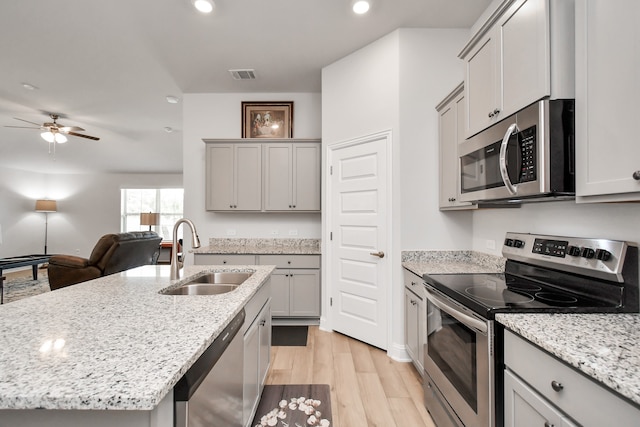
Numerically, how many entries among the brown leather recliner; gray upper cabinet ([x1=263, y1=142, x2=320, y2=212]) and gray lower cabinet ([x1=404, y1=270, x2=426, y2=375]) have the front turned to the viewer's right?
0

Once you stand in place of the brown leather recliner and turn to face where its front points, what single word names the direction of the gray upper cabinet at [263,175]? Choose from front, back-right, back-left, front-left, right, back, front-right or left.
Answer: back

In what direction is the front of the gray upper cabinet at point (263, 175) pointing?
toward the camera

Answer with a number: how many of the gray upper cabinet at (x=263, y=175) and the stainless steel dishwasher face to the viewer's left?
0

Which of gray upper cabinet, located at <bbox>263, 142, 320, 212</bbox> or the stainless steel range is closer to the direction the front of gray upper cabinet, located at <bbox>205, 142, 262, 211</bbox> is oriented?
the stainless steel range

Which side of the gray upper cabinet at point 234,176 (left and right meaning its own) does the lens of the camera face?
front

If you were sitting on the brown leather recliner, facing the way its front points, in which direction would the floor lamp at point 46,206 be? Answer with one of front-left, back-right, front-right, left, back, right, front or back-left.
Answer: front-right

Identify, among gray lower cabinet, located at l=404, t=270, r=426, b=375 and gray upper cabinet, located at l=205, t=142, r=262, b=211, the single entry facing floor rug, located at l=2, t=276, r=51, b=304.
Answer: the gray lower cabinet

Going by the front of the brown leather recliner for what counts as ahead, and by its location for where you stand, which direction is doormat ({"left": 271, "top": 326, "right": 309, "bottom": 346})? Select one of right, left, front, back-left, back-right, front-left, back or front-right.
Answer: back

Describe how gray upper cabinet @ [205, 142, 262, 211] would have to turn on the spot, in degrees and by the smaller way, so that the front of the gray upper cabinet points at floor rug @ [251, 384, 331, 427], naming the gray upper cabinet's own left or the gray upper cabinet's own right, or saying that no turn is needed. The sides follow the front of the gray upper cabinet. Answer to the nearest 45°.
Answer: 0° — it already faces it

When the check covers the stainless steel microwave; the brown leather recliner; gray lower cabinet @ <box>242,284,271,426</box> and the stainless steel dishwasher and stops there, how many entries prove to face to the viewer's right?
2

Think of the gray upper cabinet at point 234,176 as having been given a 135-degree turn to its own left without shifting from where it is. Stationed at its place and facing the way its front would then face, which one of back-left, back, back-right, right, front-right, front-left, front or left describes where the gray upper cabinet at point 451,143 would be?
right

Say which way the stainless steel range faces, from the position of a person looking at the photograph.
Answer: facing the viewer and to the left of the viewer

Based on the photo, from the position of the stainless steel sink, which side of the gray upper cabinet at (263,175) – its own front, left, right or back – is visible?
front

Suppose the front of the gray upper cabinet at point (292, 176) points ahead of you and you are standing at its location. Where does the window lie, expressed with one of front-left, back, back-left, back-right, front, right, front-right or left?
back-right

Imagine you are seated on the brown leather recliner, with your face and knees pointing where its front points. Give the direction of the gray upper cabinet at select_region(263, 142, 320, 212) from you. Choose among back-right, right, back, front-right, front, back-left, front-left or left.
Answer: back

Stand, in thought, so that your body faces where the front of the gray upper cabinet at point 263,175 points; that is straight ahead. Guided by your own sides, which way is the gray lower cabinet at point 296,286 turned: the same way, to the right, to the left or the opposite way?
the same way

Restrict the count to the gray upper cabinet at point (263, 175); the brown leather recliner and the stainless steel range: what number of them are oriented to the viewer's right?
0
